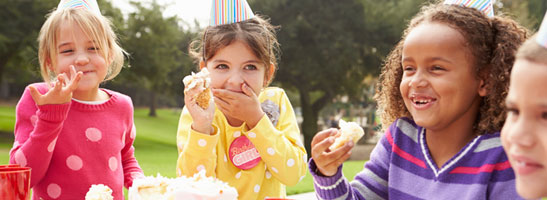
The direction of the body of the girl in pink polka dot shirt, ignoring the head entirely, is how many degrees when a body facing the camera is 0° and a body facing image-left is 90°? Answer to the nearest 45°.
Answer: approximately 0°

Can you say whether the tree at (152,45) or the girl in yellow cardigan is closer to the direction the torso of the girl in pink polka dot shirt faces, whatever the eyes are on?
the girl in yellow cardigan

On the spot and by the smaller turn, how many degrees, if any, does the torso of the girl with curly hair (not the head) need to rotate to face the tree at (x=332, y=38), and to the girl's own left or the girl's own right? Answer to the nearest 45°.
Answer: approximately 135° to the girl's own right

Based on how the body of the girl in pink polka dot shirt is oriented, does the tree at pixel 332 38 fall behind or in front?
behind

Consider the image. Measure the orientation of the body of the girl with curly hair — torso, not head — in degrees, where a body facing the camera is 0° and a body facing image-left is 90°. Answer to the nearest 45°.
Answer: approximately 45°

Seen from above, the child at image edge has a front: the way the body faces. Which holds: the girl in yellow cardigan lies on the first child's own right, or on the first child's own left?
on the first child's own right

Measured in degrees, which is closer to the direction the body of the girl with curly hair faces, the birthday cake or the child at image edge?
the birthday cake

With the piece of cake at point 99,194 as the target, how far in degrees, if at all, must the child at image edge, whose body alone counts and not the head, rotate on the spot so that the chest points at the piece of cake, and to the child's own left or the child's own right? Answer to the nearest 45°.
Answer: approximately 45° to the child's own right

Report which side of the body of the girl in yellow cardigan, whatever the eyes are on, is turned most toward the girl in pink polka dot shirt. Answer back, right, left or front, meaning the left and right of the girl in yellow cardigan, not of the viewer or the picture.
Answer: right

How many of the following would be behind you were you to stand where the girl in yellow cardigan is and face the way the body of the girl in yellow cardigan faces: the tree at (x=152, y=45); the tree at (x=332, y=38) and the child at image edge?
2

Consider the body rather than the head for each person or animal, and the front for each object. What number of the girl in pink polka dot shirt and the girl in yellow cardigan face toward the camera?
2
